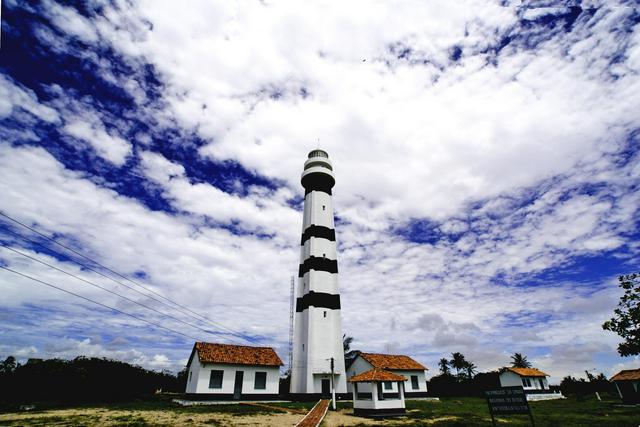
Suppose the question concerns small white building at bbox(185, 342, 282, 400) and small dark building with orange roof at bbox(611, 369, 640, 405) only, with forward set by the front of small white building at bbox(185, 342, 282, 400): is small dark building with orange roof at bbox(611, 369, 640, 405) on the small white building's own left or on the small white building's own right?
on the small white building's own left

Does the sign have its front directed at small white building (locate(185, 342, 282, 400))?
no

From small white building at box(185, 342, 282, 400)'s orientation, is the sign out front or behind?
out front

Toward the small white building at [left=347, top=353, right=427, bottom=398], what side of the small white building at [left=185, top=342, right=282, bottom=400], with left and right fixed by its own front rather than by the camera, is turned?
left

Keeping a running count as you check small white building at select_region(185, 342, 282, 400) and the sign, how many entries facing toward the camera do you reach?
2

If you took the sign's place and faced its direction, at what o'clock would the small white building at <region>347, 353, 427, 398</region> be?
The small white building is roughly at 5 o'clock from the sign.

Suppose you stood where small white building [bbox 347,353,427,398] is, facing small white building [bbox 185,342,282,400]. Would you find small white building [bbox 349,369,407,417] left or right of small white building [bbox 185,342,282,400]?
left

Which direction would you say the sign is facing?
toward the camera

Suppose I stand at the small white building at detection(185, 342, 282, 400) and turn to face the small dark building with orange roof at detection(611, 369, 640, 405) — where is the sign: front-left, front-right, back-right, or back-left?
front-right

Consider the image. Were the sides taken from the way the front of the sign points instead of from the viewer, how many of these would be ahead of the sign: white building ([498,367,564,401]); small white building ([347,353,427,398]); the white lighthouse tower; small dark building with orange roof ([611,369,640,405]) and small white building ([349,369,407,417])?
0

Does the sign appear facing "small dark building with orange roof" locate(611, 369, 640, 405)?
no

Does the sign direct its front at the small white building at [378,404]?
no

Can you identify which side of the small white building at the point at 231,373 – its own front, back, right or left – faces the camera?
front

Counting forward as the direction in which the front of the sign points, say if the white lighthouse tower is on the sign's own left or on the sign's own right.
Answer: on the sign's own right

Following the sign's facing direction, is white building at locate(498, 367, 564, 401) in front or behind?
behind

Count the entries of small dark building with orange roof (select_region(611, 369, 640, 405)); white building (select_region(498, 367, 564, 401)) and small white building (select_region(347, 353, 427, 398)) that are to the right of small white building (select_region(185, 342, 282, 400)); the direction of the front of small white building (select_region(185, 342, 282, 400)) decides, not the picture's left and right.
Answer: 0

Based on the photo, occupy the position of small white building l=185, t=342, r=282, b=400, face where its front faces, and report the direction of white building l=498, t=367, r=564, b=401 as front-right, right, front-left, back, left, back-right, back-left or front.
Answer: left
